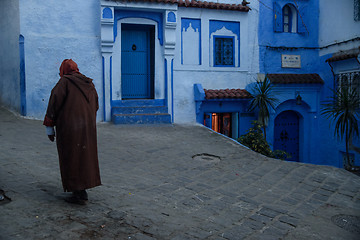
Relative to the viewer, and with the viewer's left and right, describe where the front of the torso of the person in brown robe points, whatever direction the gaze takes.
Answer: facing away from the viewer and to the left of the viewer

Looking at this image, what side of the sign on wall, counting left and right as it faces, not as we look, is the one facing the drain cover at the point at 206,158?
front

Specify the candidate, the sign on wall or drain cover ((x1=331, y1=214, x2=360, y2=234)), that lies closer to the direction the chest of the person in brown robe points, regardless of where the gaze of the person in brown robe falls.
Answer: the sign on wall

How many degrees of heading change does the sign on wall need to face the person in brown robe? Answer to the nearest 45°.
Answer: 0° — it already faces them

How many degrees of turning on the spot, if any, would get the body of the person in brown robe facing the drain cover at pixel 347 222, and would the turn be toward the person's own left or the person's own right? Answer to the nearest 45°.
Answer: approximately 135° to the person's own right

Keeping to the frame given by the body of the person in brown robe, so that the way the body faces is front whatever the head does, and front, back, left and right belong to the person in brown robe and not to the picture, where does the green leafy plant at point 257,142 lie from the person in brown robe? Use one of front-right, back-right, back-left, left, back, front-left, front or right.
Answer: right

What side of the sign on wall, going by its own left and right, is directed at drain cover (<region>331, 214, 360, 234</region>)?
front

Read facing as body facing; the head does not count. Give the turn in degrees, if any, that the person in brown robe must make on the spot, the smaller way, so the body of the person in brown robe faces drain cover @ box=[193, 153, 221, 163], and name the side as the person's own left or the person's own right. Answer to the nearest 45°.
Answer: approximately 90° to the person's own right

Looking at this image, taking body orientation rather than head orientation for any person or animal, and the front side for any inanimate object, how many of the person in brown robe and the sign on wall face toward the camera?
1

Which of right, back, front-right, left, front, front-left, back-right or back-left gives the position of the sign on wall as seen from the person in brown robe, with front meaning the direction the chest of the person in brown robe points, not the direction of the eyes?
right

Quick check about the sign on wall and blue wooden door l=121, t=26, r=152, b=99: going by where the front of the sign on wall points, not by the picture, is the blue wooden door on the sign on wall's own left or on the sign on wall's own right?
on the sign on wall's own right

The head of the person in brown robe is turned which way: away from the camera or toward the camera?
away from the camera

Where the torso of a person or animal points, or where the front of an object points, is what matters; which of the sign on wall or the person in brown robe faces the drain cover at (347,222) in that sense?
the sign on wall

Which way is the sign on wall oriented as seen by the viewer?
toward the camera
